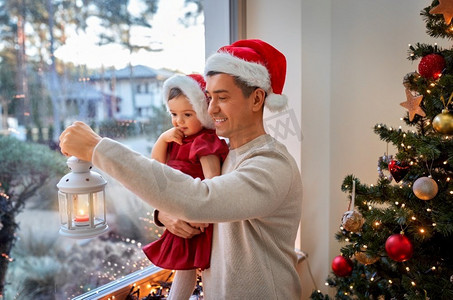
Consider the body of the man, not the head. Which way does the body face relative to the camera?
to the viewer's left

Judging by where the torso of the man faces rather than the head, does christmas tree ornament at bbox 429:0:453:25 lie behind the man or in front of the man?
behind

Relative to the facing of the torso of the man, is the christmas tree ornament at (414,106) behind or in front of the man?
behind

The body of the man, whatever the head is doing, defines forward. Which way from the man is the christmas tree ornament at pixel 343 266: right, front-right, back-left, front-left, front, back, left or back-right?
back-right

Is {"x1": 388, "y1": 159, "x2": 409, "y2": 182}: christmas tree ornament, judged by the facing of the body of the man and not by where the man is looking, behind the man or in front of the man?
behind
